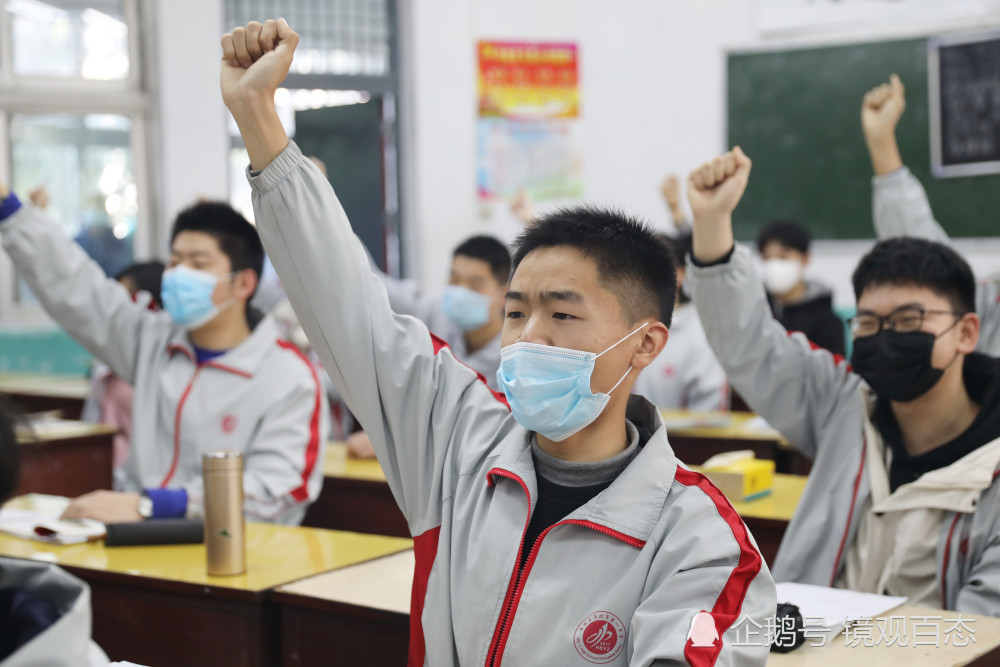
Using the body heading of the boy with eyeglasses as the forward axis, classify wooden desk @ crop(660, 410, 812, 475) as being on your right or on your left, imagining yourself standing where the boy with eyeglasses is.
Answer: on your right

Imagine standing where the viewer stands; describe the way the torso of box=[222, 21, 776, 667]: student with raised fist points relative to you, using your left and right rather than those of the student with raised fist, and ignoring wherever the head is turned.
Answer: facing the viewer and to the left of the viewer

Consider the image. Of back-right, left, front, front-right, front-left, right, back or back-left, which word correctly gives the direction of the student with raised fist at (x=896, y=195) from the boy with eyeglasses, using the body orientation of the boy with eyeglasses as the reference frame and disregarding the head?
back-right

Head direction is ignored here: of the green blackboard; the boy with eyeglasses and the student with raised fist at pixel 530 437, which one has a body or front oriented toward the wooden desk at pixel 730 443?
the green blackboard

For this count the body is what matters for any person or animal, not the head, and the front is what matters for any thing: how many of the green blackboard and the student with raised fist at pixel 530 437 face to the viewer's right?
0

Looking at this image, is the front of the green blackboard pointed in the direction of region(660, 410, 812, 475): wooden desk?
yes

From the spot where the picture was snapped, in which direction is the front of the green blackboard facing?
facing the viewer

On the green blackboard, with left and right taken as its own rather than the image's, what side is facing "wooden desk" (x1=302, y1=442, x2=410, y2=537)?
front

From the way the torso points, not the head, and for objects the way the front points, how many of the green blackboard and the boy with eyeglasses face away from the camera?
0

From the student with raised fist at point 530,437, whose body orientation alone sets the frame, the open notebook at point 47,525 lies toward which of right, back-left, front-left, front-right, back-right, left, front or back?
right

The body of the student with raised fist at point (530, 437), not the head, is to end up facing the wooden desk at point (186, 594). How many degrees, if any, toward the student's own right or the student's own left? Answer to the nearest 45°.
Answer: approximately 90° to the student's own right

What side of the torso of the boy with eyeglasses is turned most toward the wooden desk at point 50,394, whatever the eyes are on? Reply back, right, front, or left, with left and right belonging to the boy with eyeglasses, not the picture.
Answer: right
